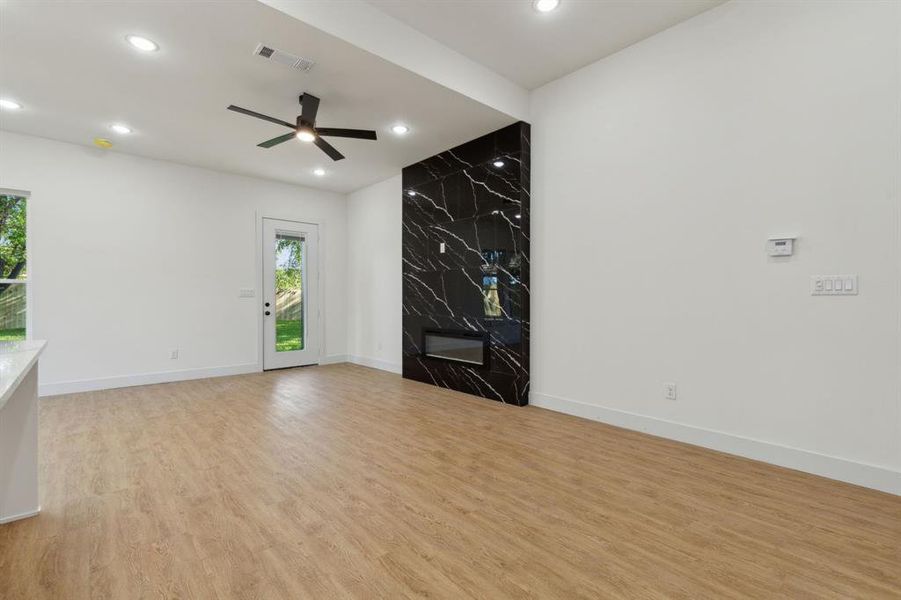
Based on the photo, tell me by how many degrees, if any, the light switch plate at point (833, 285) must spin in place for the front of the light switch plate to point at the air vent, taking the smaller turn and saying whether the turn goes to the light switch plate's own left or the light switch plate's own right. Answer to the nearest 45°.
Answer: approximately 45° to the light switch plate's own right

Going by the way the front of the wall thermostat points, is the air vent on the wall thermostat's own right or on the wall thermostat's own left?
on the wall thermostat's own right

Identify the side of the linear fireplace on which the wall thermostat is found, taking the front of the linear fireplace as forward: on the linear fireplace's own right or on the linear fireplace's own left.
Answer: on the linear fireplace's own left

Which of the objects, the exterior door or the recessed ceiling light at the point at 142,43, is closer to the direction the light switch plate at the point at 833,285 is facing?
the recessed ceiling light

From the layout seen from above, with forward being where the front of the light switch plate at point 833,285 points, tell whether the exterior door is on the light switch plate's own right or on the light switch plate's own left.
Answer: on the light switch plate's own right

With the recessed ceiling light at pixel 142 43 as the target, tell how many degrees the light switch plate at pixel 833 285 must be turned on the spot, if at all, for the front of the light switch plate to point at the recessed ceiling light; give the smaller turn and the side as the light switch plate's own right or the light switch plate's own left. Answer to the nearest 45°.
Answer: approximately 45° to the light switch plate's own right
